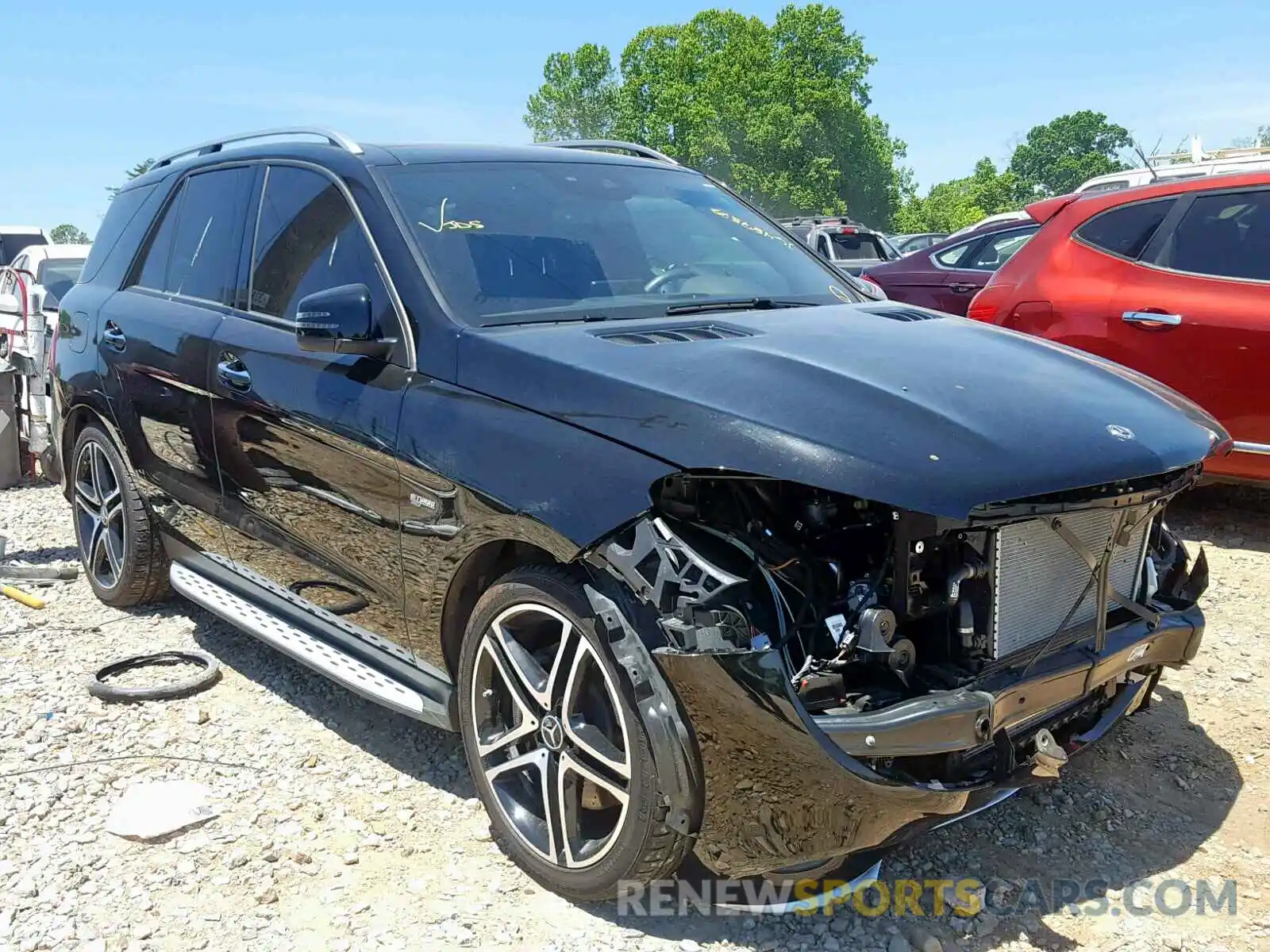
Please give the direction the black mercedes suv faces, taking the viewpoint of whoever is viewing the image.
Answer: facing the viewer and to the right of the viewer

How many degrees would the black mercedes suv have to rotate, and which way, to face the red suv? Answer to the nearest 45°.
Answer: approximately 90° to its left

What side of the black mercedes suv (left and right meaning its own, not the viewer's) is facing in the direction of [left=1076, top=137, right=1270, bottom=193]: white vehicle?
left

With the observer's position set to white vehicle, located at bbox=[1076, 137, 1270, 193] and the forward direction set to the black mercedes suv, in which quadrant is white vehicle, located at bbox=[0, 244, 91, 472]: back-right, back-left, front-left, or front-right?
front-right

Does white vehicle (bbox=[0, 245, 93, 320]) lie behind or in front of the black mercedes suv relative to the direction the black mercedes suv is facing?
behind

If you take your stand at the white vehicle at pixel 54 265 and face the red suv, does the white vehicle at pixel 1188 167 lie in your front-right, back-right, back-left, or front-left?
front-left

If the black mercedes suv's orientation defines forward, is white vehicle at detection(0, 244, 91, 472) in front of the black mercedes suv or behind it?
behind

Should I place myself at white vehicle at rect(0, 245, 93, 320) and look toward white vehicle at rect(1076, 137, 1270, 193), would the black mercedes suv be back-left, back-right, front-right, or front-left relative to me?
front-right
